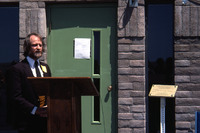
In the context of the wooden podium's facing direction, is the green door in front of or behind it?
behind

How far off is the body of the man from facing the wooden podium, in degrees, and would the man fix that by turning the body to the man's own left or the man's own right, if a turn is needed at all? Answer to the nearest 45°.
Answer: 0° — they already face it

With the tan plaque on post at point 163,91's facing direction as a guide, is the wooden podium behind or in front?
in front

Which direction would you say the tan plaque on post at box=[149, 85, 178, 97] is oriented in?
toward the camera

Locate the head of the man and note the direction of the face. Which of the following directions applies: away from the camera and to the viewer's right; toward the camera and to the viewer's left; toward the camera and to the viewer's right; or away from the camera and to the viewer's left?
toward the camera and to the viewer's right

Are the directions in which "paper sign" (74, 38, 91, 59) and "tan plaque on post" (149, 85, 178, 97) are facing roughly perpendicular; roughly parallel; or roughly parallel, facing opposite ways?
roughly parallel

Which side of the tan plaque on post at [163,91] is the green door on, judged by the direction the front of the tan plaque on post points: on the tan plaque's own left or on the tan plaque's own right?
on the tan plaque's own right

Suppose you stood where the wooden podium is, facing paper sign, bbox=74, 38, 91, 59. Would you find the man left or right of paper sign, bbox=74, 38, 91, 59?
left

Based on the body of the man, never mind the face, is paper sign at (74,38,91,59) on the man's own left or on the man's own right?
on the man's own left

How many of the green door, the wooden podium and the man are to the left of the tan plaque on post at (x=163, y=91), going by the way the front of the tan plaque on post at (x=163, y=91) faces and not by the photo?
0

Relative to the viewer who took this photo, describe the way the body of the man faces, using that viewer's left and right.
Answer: facing the viewer and to the right of the viewer

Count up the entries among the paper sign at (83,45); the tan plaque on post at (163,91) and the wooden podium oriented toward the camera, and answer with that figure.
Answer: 3

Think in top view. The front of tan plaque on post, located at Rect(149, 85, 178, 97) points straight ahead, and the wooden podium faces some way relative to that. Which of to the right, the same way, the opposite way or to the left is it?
the same way

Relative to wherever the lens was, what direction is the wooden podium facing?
facing the viewer

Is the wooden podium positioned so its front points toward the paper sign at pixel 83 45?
no

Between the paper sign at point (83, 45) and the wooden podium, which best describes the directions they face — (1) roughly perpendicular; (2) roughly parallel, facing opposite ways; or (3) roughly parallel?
roughly parallel

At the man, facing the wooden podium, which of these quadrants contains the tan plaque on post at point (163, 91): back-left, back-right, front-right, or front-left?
front-left

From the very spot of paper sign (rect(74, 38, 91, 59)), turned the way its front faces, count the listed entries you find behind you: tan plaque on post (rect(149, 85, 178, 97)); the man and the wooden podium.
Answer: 0

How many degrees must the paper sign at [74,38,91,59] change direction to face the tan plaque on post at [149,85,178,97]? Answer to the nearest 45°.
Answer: approximately 45° to its left
